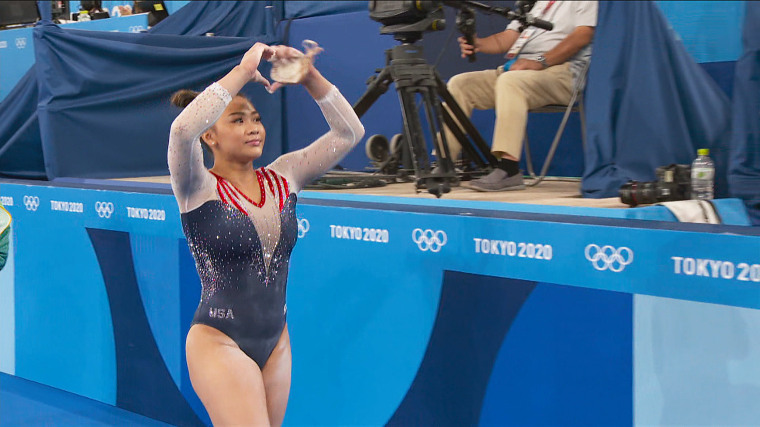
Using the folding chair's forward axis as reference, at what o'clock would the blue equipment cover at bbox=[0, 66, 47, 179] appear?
The blue equipment cover is roughly at 12 o'clock from the folding chair.

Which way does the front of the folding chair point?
to the viewer's left

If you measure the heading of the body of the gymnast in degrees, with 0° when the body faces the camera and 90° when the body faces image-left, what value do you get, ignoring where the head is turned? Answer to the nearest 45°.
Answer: approximately 315°

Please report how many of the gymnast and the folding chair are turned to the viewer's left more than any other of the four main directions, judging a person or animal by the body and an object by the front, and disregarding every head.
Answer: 1

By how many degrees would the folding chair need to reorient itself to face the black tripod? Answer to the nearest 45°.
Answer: approximately 45° to its left

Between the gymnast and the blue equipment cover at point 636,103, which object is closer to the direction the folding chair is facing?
the gymnast

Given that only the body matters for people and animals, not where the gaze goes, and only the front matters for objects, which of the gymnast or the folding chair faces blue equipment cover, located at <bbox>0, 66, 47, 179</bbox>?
the folding chair

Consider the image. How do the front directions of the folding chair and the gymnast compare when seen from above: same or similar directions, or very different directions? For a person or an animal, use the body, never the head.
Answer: very different directions
